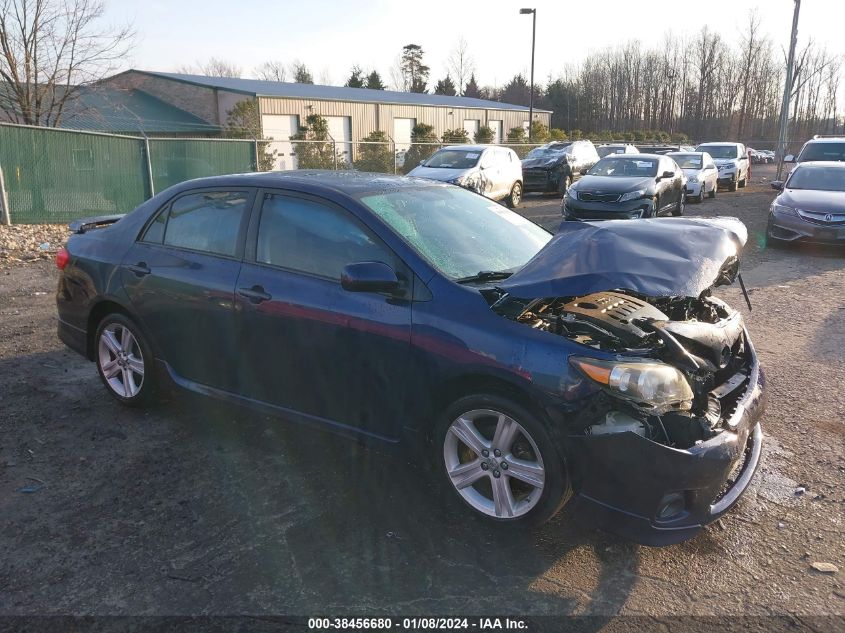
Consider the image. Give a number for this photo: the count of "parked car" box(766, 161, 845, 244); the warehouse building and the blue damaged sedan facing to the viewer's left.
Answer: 0

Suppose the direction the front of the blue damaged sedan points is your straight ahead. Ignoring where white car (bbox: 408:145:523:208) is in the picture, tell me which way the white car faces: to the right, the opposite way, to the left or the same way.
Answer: to the right

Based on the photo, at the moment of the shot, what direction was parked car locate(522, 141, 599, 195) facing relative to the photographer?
facing the viewer and to the left of the viewer

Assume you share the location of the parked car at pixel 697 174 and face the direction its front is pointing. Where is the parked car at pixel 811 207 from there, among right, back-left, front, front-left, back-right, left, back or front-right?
front-left

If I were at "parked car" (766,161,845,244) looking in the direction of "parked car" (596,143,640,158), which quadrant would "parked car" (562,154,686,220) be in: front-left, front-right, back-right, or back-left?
front-left

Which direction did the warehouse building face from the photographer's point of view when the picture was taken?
facing the viewer and to the right of the viewer

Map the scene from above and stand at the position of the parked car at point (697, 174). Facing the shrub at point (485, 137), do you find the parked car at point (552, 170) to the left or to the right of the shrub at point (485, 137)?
left

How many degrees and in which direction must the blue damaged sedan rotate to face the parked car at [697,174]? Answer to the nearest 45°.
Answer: approximately 90° to its left

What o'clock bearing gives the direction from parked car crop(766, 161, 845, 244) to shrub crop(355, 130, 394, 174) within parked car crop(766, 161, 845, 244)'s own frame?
The shrub is roughly at 4 o'clock from the parked car.

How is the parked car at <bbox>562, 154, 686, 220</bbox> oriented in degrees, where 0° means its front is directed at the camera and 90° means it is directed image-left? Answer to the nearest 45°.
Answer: approximately 45°

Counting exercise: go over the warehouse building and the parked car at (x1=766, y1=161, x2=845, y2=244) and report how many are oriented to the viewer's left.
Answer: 0

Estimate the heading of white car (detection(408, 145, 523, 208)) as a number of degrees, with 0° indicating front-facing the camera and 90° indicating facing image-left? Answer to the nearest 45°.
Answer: approximately 45°

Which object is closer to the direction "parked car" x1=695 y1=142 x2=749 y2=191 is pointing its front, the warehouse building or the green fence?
the green fence

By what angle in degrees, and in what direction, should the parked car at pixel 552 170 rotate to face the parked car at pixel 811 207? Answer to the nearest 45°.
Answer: approximately 90° to its left

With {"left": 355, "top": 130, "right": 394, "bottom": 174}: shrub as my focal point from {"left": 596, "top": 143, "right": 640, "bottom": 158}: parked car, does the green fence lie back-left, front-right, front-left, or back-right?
front-left

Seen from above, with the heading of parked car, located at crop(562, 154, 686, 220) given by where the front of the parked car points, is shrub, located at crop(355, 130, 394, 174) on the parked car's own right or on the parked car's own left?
on the parked car's own right
